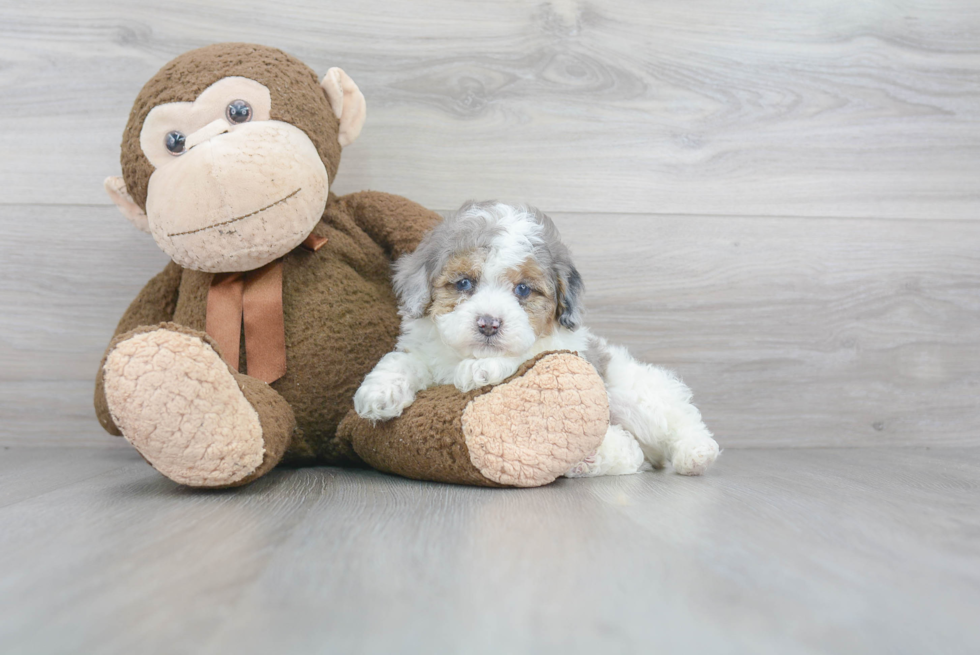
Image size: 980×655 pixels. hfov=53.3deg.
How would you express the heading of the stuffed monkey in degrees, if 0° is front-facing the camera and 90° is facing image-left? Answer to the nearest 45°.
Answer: approximately 0°

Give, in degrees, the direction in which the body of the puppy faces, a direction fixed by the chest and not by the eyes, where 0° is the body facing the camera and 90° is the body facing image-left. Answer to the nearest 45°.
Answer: approximately 45°
